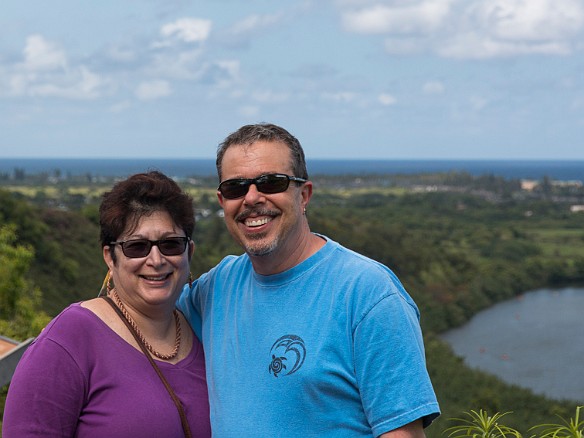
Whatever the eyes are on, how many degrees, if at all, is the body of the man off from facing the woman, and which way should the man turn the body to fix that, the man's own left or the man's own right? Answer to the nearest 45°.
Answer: approximately 45° to the man's own right

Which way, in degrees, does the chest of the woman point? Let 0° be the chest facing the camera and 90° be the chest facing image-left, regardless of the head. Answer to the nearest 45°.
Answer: approximately 315°

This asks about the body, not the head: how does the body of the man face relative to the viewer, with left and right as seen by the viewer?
facing the viewer and to the left of the viewer

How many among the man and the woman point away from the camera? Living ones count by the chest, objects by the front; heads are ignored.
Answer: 0
